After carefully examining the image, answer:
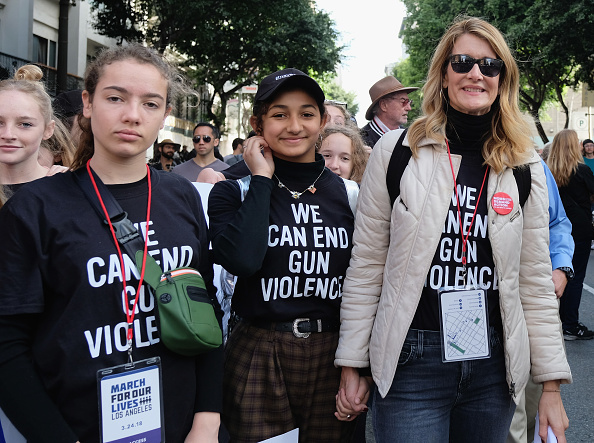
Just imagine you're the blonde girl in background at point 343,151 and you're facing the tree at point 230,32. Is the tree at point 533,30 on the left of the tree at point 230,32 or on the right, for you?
right

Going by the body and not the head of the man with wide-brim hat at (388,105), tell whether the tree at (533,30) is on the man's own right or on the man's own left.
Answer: on the man's own left

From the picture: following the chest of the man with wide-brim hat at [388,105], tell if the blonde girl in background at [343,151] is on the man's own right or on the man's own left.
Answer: on the man's own right
